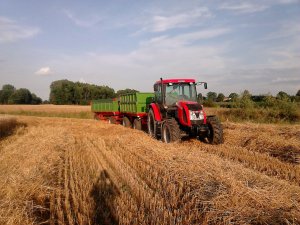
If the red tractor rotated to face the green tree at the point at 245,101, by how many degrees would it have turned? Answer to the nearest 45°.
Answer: approximately 135° to its left

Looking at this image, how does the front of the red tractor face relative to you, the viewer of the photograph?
facing the viewer and to the right of the viewer

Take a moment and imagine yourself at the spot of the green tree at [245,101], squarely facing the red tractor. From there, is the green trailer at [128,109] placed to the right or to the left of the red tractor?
right

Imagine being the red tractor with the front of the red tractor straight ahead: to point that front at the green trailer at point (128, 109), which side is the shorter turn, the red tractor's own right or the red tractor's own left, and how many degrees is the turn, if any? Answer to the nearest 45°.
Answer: approximately 180°
